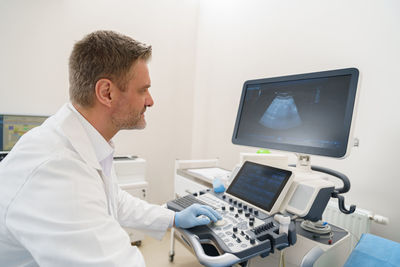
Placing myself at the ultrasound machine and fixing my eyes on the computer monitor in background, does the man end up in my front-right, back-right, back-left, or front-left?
front-left

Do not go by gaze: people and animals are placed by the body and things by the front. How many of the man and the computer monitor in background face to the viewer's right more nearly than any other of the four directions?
1

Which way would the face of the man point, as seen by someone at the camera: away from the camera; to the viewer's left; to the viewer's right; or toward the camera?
to the viewer's right

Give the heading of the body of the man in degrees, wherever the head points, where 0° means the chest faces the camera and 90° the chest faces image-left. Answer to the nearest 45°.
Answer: approximately 270°

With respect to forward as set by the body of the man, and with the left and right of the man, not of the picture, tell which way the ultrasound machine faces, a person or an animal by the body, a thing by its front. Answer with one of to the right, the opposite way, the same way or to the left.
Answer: the opposite way

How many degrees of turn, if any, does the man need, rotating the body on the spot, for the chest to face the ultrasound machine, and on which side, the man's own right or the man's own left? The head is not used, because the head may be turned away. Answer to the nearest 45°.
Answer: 0° — they already face it

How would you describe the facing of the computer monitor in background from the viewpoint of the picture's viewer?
facing the viewer

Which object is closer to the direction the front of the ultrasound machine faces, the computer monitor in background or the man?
the man

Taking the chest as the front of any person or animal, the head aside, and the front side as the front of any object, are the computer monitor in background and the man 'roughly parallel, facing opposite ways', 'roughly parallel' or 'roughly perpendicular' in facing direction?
roughly perpendicular

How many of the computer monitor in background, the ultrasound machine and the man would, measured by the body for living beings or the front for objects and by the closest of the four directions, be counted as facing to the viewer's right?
1

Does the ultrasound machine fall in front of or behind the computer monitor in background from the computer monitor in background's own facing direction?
in front

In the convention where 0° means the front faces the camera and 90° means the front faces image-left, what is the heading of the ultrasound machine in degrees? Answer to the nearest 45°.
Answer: approximately 45°

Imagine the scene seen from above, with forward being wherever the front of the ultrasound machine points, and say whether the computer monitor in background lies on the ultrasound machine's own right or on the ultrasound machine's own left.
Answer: on the ultrasound machine's own right

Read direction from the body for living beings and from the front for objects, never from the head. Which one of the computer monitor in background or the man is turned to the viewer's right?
the man
